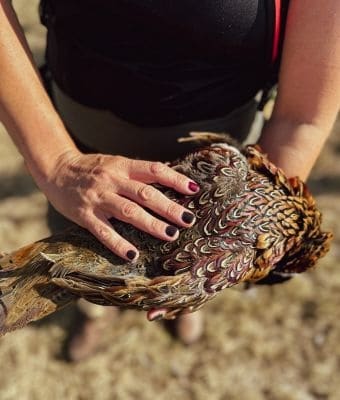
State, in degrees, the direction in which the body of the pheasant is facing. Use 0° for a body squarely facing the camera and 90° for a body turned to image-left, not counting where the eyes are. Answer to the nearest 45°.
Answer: approximately 270°
